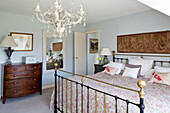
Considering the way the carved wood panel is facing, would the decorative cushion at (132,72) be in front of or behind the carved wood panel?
in front

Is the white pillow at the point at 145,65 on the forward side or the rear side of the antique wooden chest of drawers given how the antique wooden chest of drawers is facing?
on the forward side

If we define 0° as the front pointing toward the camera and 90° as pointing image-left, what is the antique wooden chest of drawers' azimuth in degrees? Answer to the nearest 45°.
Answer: approximately 315°

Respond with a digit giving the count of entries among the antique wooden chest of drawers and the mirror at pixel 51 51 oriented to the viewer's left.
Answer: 0

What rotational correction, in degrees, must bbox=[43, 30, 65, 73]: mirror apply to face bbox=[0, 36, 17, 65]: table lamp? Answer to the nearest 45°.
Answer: approximately 90° to its right

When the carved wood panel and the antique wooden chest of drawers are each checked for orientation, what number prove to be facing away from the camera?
0

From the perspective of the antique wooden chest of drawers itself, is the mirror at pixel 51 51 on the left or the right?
on its left

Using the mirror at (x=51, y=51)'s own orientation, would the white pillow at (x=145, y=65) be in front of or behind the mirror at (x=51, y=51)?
in front

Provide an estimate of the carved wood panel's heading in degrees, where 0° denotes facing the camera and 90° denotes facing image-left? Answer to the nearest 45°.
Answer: approximately 45°
